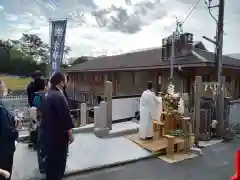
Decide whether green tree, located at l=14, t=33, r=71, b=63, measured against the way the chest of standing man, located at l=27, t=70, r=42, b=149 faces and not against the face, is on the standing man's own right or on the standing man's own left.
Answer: on the standing man's own left

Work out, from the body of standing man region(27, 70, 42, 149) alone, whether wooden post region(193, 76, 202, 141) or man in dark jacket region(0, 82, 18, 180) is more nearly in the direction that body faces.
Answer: the wooden post

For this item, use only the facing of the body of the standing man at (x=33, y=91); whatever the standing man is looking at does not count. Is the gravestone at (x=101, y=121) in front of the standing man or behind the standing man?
in front

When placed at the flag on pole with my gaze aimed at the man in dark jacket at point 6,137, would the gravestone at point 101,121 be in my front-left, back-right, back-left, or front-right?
front-left

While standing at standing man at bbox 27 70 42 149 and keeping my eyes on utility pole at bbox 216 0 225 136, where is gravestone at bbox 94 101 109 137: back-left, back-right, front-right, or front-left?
front-left

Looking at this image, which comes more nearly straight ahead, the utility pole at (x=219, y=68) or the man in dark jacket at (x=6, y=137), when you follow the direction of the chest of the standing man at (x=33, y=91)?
the utility pole

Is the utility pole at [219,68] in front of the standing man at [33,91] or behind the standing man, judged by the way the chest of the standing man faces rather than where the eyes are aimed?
in front

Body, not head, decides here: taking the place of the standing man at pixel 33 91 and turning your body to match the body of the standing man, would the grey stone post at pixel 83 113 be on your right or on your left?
on your left

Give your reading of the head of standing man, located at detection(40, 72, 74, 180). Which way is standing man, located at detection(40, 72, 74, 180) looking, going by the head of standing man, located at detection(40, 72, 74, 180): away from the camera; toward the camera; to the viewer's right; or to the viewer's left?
to the viewer's right

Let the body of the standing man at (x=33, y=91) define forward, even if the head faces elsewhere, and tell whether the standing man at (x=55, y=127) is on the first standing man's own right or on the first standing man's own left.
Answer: on the first standing man's own right

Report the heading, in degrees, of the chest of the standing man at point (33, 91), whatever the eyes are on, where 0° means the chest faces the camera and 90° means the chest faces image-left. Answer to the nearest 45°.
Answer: approximately 270°

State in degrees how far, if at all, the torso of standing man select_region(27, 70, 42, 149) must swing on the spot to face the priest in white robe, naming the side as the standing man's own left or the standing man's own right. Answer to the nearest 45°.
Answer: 0° — they already face them

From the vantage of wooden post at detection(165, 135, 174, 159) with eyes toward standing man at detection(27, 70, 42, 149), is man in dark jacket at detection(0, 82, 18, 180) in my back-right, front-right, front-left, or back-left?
front-left

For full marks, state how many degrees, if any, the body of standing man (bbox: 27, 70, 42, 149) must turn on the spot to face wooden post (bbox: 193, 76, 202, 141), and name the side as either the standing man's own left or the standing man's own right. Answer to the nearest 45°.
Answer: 0° — they already face it

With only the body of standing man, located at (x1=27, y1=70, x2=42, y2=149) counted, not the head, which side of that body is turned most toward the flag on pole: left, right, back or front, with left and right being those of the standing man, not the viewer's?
left
